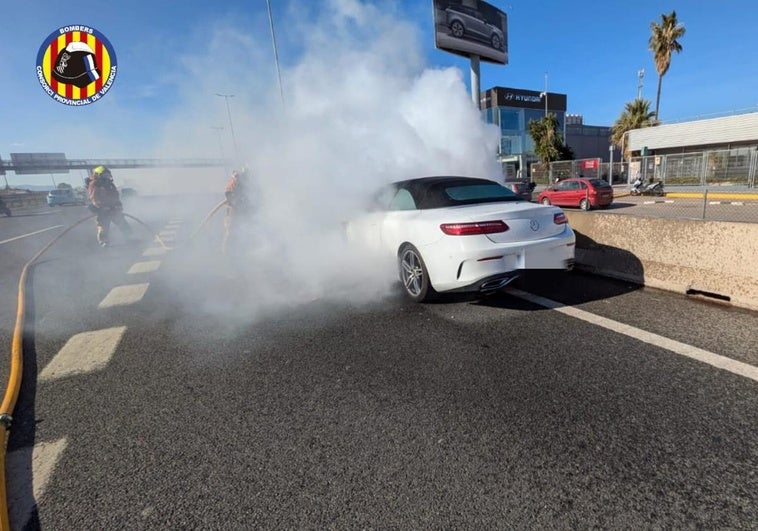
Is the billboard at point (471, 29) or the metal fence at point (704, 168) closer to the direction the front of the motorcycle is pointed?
the billboard

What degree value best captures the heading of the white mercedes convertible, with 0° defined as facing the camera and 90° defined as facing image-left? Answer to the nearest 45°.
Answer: approximately 135°

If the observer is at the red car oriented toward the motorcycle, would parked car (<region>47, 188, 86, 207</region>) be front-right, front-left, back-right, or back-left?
back-left

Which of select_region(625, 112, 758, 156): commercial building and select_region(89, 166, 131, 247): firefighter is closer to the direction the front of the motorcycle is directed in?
the firefighter

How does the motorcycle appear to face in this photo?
to the viewer's left

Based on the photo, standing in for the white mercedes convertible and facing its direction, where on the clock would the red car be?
The red car is roughly at 2 o'clock from the white mercedes convertible.

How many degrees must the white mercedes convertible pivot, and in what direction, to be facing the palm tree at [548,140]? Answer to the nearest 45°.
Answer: approximately 45° to its right

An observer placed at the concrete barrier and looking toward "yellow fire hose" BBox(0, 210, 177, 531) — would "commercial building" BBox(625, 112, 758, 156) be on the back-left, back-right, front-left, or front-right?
back-right

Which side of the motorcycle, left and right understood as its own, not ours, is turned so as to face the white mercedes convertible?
left

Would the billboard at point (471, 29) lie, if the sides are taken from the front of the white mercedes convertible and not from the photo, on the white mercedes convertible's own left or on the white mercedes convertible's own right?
on the white mercedes convertible's own right

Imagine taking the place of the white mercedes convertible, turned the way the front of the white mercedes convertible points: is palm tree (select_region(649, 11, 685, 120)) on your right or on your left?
on your right
